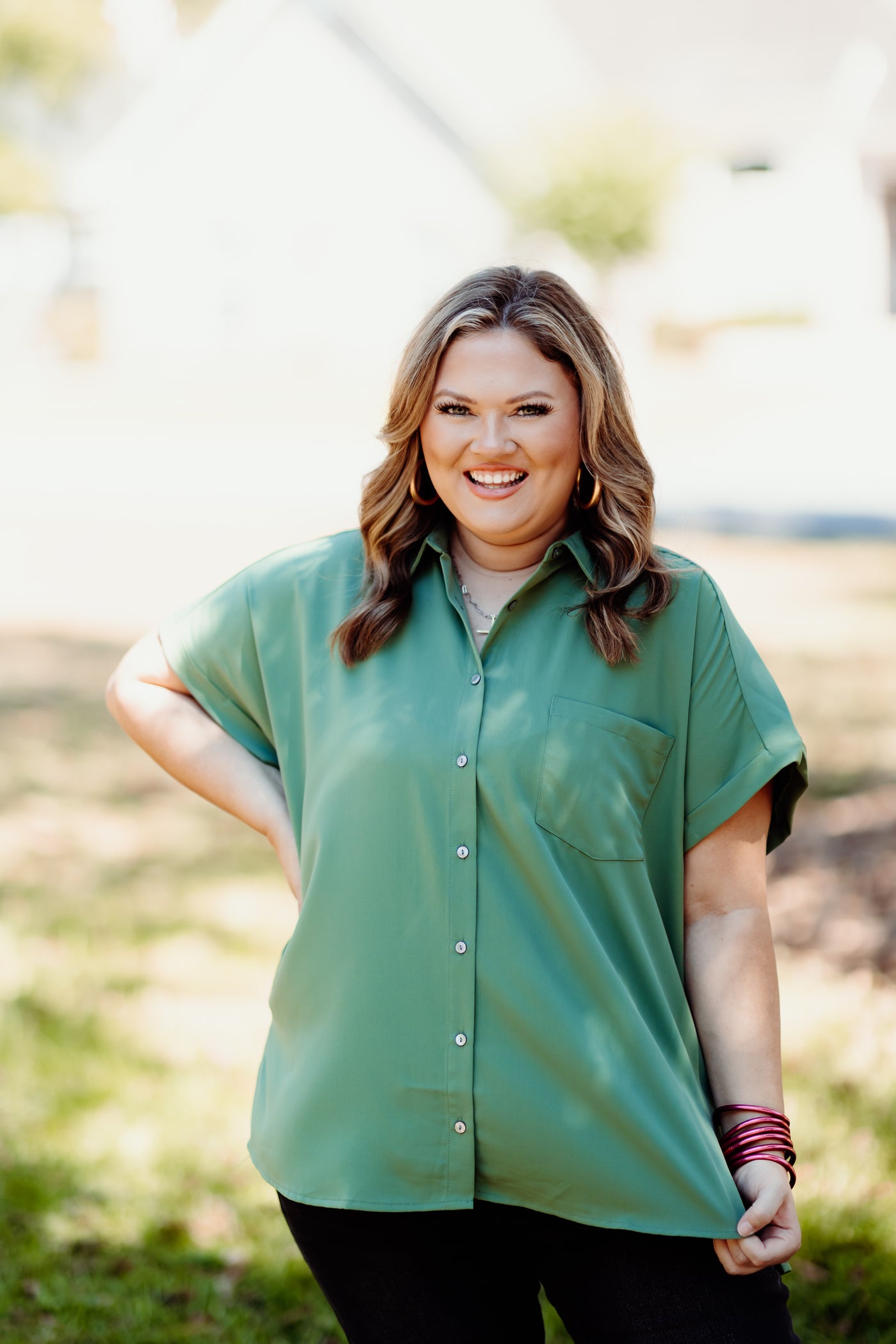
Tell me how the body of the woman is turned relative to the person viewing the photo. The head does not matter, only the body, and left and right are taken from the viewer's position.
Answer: facing the viewer
